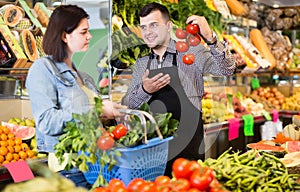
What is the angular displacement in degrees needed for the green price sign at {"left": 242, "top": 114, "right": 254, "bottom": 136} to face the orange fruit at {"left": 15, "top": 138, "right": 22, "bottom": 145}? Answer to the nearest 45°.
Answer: approximately 45° to its right

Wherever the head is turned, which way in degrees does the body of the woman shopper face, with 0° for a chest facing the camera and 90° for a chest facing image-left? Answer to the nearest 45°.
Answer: approximately 270°

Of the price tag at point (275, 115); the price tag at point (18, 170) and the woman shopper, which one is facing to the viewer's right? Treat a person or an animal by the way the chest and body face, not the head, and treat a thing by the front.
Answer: the woman shopper

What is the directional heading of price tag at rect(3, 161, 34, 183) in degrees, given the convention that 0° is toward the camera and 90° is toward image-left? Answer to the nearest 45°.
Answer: approximately 0°

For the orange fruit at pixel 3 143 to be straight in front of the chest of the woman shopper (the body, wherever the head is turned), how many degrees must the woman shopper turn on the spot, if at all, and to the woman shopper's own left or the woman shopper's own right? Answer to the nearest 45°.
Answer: approximately 135° to the woman shopper's own left

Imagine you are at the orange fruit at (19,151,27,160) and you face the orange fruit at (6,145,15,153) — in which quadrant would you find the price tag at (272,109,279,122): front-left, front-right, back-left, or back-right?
back-right

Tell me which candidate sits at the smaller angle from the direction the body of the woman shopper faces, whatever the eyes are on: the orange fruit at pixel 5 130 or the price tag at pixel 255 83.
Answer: the price tag
